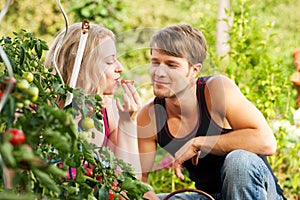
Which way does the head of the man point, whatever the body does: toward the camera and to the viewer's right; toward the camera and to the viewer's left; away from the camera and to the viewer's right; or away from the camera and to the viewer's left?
toward the camera and to the viewer's left

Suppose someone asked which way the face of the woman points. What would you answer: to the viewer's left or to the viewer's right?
to the viewer's right

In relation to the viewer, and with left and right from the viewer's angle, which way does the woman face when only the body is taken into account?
facing to the right of the viewer

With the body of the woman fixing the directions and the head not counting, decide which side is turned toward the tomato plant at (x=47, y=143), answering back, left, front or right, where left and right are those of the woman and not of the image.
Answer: right

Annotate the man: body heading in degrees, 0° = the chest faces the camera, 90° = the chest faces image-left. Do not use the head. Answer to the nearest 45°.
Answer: approximately 45°

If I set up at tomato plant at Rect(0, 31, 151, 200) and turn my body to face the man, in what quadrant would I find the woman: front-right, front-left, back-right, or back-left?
front-left
